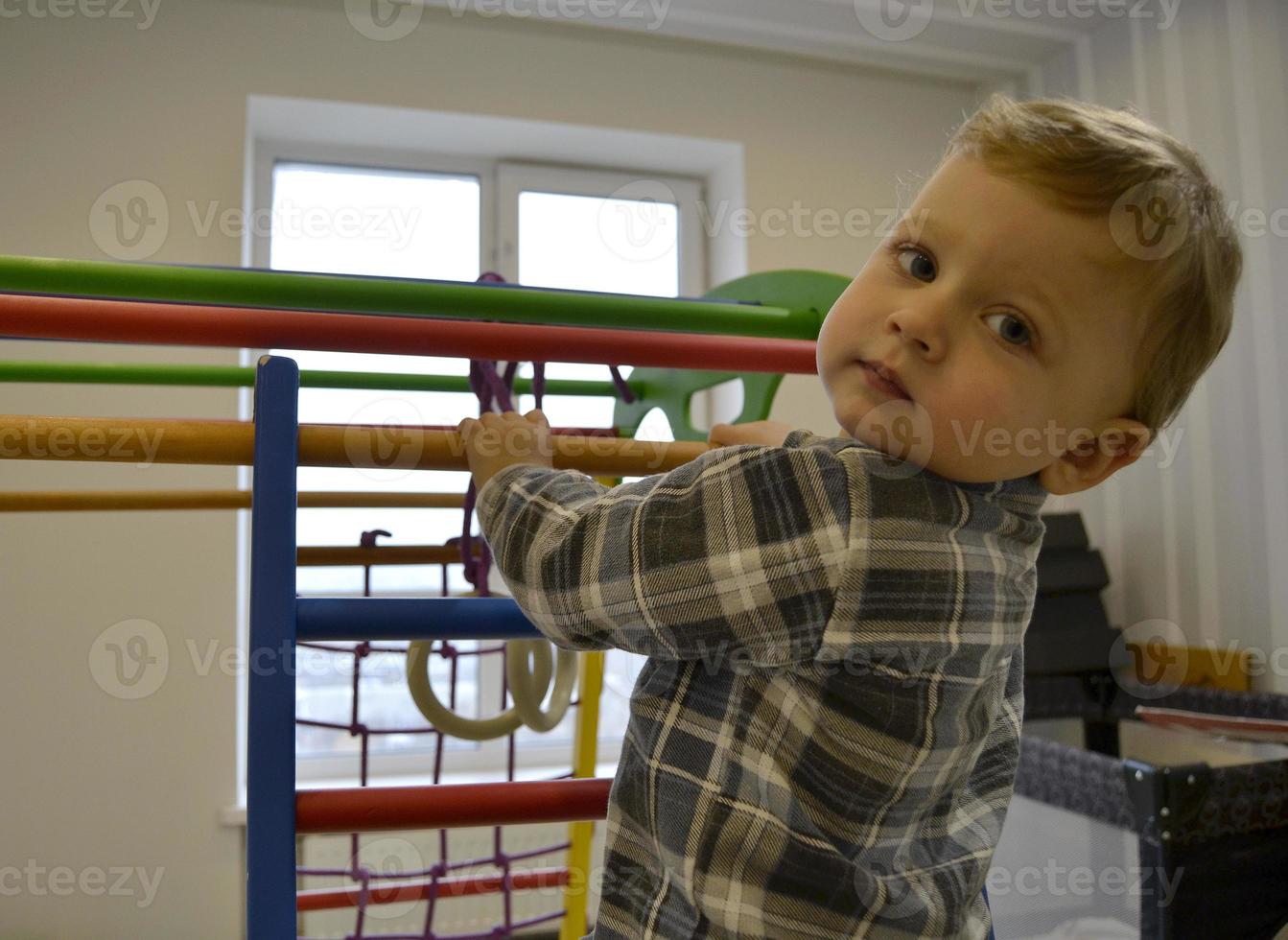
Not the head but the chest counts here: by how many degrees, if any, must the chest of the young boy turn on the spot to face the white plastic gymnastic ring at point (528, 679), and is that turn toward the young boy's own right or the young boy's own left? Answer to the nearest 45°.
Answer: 0° — they already face it

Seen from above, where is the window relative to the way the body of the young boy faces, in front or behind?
in front

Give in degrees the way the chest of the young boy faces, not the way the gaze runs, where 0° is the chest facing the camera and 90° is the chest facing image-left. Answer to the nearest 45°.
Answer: approximately 135°

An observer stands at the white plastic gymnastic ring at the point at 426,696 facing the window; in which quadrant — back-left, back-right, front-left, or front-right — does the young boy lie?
back-right

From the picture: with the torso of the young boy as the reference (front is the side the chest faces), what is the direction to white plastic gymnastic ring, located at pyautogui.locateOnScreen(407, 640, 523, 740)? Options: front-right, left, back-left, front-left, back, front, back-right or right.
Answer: front
